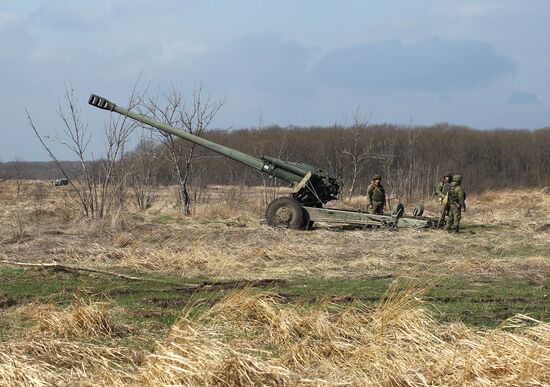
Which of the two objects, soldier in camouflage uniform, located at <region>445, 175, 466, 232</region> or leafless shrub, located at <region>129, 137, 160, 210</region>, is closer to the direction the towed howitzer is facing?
the leafless shrub

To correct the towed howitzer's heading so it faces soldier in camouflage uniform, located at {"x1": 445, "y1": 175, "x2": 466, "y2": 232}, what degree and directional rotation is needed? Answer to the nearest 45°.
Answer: approximately 180°

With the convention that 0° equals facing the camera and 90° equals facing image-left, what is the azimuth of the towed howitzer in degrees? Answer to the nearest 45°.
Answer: approximately 90°

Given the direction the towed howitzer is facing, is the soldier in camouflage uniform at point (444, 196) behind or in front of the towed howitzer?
behind

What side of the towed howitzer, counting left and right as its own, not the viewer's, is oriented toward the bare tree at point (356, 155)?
right

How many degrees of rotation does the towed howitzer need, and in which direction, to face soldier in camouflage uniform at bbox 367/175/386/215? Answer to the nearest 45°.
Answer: approximately 180°
